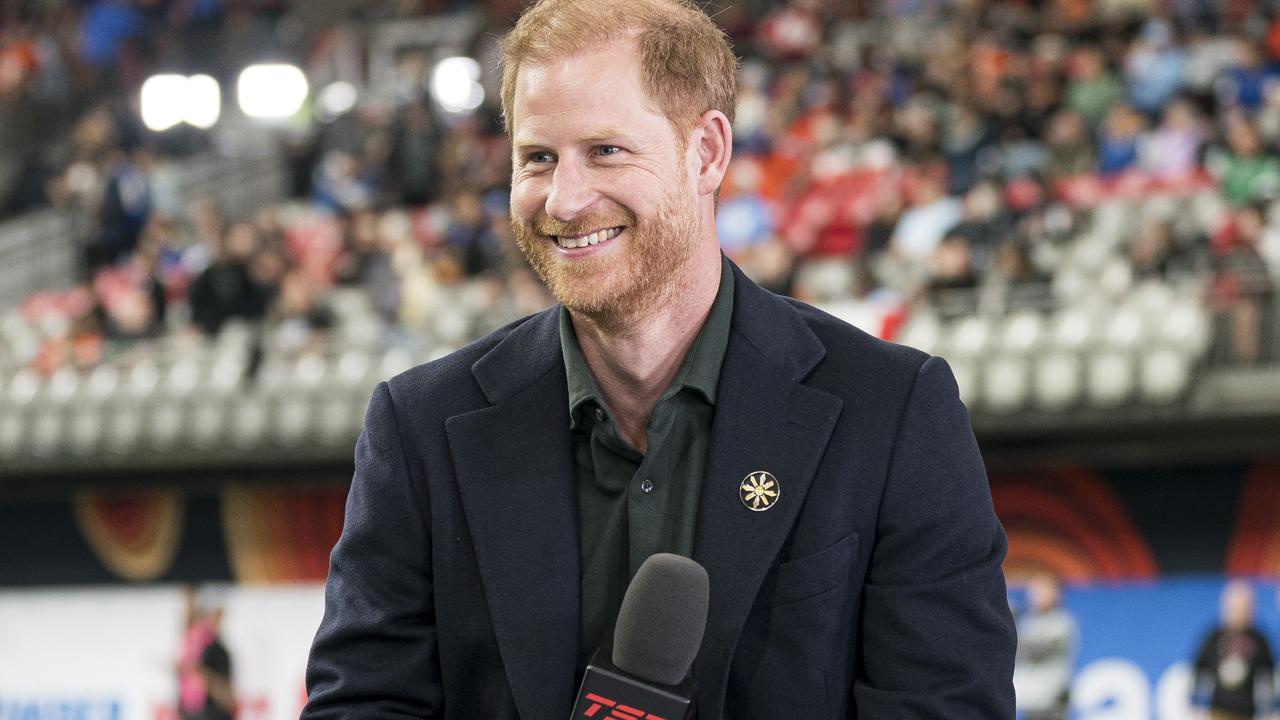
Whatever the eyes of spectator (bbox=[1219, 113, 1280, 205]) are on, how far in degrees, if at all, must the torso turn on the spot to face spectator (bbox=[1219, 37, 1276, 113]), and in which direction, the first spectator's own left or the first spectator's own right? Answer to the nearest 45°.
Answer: approximately 180°

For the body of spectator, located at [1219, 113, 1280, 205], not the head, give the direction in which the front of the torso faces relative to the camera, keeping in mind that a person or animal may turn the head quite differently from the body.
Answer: toward the camera

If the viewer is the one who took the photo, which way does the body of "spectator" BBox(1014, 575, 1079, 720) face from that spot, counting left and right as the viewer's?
facing the viewer
